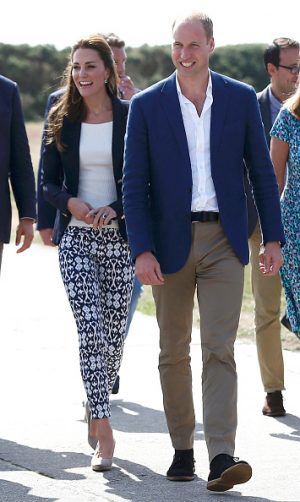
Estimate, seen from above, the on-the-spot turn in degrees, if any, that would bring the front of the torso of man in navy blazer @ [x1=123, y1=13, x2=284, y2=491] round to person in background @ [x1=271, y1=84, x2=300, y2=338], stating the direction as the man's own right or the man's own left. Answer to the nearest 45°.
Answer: approximately 135° to the man's own left

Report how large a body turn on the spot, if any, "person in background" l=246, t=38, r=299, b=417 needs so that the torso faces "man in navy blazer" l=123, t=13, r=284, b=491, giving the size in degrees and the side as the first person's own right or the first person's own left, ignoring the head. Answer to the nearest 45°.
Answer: approximately 45° to the first person's own right

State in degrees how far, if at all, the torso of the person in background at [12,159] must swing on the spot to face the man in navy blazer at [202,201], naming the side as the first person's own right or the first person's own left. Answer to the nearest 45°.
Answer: approximately 45° to the first person's own left

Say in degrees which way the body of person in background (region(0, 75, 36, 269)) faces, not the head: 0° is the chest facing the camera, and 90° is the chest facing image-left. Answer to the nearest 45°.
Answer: approximately 0°

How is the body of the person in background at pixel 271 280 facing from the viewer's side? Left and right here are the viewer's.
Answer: facing the viewer and to the right of the viewer

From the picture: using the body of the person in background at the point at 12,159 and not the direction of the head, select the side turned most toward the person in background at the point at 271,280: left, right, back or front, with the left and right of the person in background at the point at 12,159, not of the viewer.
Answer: left

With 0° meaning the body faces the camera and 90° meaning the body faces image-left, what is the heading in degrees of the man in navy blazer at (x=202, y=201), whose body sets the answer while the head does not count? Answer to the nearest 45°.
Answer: approximately 0°

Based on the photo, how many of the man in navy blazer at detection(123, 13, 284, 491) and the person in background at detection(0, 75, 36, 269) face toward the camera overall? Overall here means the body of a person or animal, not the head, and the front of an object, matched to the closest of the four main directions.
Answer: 2
